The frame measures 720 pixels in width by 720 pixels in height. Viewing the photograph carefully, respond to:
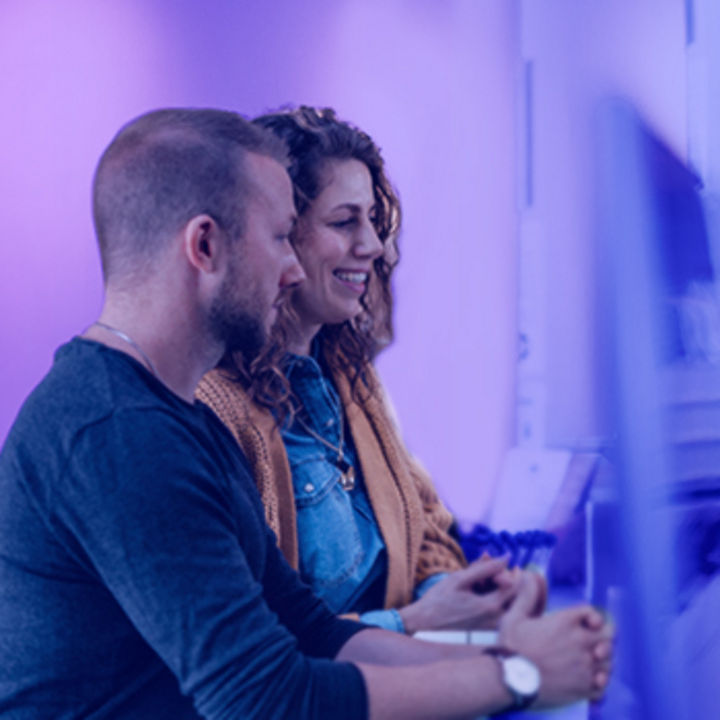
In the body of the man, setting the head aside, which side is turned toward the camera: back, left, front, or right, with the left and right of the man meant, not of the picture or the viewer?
right

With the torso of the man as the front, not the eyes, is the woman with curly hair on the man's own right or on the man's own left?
on the man's own left

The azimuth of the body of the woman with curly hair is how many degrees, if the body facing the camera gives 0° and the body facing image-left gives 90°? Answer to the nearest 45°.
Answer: approximately 315°

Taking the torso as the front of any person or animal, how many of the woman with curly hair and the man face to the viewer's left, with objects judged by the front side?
0
